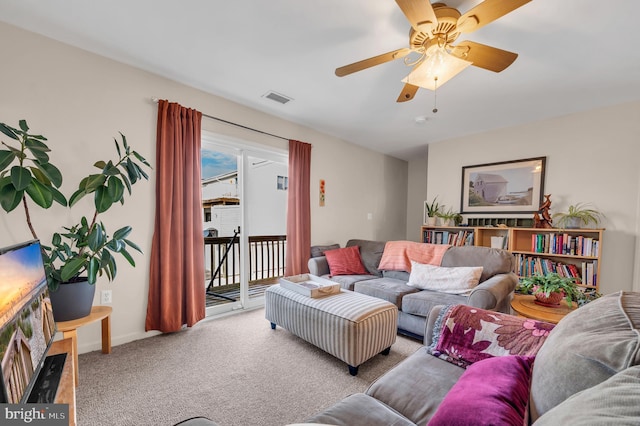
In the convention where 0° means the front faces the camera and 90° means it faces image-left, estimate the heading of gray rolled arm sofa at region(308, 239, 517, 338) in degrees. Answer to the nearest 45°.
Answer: approximately 45°

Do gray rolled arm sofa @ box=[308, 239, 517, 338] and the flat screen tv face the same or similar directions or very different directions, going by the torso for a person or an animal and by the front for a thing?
very different directions

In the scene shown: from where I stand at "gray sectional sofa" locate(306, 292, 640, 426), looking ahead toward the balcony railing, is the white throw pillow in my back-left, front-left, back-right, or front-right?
front-right

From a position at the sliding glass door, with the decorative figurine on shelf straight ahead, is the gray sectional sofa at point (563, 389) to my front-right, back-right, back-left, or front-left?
front-right

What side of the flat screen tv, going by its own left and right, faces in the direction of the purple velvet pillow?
front

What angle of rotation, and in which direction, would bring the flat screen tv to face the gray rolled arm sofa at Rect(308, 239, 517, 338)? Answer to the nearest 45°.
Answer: approximately 45° to its left

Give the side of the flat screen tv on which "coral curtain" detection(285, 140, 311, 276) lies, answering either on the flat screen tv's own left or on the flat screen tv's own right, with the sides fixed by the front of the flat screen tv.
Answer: on the flat screen tv's own left

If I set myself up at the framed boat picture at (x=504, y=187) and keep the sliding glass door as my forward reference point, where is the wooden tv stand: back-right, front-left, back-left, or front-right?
front-left

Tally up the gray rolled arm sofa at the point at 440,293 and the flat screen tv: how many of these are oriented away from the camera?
0

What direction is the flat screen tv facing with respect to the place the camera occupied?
facing the viewer and to the right of the viewer

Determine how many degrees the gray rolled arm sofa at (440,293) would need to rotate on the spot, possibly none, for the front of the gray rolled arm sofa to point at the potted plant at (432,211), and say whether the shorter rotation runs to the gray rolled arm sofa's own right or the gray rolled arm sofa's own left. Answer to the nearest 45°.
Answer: approximately 135° to the gray rolled arm sofa's own right

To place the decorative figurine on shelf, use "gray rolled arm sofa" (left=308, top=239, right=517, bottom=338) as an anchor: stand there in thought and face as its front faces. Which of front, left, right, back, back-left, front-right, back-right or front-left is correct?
back

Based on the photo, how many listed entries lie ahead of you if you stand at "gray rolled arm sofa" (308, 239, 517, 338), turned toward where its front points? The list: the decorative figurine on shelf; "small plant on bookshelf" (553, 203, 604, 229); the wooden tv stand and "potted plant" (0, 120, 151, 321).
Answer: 2

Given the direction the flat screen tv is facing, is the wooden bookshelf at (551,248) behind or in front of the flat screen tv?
in front
